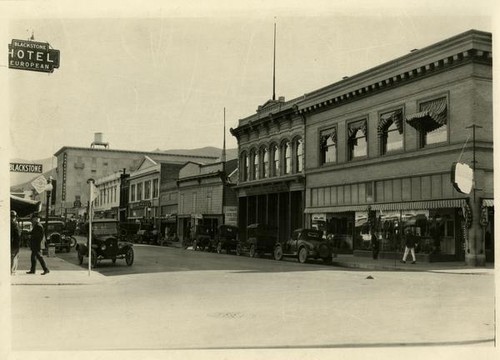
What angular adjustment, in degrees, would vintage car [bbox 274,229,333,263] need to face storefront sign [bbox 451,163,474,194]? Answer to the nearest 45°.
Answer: approximately 135° to its right

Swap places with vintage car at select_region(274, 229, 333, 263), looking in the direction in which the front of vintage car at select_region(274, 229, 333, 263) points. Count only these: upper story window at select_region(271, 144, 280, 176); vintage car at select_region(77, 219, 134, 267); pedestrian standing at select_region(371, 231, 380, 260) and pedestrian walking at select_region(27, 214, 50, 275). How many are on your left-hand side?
2

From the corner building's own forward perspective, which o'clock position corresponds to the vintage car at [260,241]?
The vintage car is roughly at 2 o'clock from the corner building.

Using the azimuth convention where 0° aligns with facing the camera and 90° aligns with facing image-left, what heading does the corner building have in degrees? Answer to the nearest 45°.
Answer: approximately 45°

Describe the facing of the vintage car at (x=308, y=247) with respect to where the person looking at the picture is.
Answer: facing away from the viewer and to the left of the viewer

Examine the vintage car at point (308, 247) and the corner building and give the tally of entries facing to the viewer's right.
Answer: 0

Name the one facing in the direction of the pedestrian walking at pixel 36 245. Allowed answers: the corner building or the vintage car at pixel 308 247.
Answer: the corner building

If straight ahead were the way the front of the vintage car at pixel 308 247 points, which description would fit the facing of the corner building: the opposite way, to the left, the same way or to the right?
to the left

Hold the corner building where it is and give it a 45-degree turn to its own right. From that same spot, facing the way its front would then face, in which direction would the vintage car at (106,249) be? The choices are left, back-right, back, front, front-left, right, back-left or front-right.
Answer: front-left

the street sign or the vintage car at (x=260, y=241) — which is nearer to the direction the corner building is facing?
the street sign
